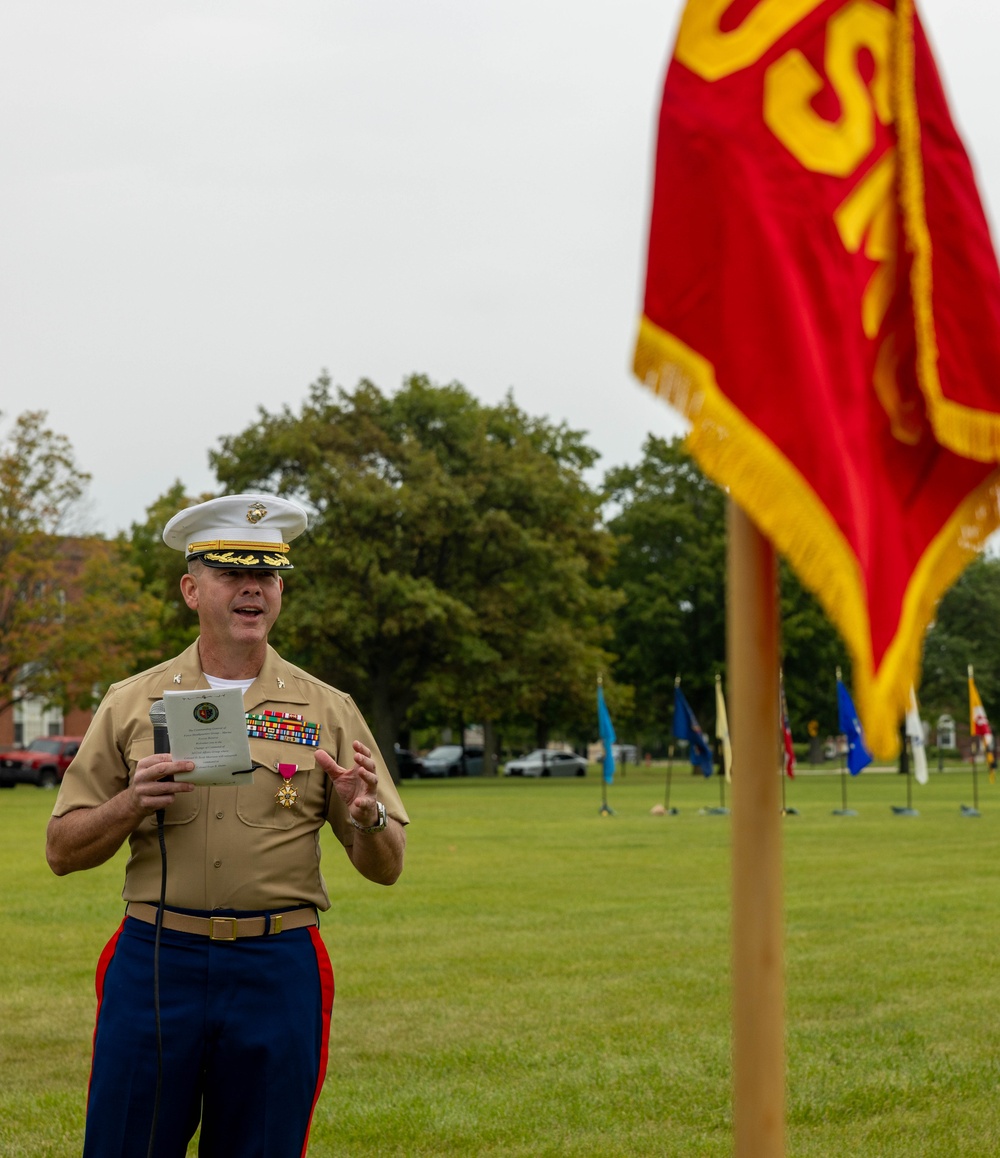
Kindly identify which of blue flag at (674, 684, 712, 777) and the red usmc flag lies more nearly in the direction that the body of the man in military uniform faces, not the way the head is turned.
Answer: the red usmc flag

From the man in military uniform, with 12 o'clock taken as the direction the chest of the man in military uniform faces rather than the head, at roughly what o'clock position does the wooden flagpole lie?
The wooden flagpole is roughly at 11 o'clock from the man in military uniform.

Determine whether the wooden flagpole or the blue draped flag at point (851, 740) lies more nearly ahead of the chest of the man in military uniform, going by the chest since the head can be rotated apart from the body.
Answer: the wooden flagpole

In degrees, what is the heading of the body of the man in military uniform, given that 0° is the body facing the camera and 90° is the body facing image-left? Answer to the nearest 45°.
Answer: approximately 0°

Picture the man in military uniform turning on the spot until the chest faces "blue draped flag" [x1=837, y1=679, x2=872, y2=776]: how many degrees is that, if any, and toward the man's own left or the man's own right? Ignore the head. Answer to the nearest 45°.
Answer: approximately 135° to the man's own left

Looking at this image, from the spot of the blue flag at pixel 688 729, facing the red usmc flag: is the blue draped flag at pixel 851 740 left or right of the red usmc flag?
left

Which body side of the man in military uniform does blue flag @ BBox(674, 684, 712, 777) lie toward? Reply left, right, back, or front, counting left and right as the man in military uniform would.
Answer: back

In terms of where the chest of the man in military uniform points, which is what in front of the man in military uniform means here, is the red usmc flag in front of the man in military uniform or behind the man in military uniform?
in front

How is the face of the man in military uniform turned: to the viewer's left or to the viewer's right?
to the viewer's right

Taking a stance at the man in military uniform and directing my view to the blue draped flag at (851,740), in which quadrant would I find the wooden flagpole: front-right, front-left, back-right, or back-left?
back-right
